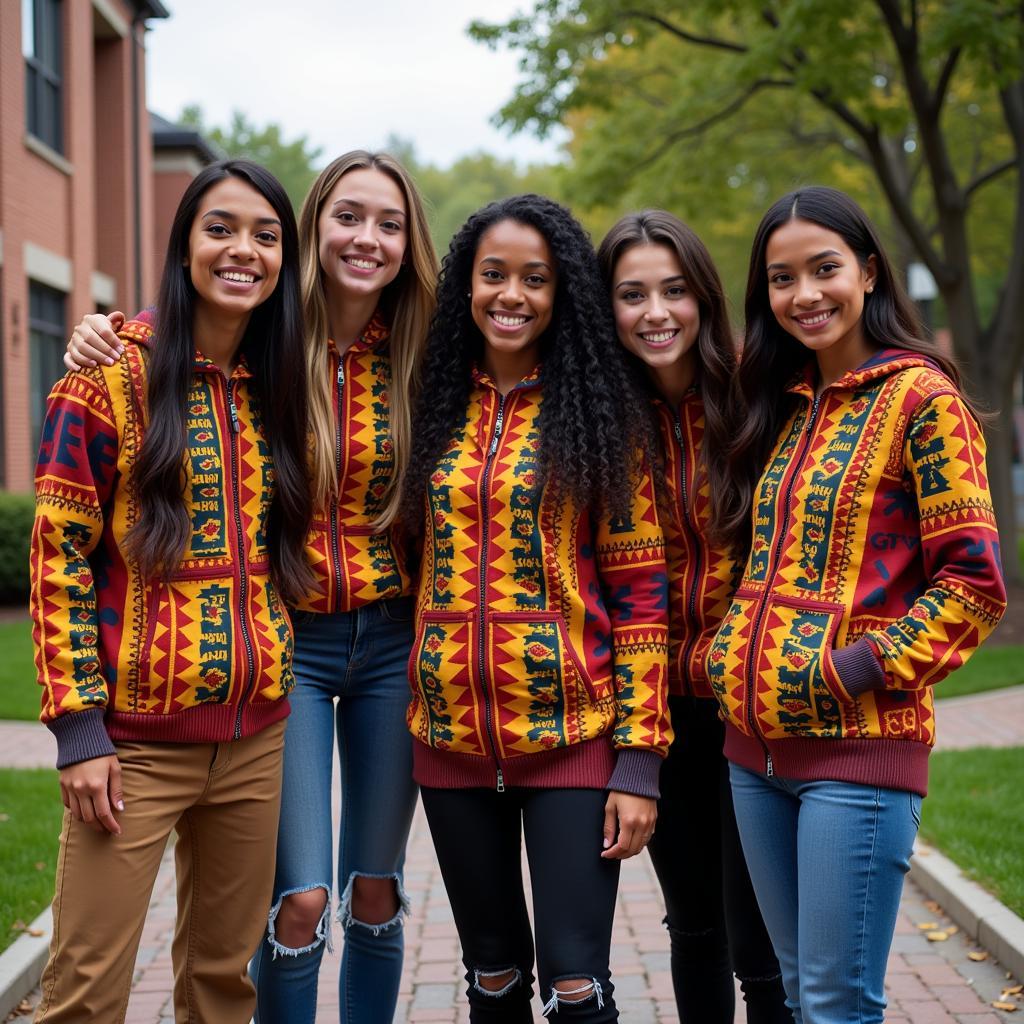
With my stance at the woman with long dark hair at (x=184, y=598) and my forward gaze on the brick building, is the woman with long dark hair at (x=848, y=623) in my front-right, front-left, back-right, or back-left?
back-right

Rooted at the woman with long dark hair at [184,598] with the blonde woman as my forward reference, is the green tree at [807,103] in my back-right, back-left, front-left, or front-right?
front-left

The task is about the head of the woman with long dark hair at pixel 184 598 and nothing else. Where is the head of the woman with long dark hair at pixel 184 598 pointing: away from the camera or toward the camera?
toward the camera

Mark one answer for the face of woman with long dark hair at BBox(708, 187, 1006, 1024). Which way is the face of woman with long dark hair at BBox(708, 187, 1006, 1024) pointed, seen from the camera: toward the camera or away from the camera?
toward the camera

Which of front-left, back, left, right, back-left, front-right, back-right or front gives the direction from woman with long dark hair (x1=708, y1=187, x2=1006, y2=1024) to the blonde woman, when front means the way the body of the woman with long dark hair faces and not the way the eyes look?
front-right

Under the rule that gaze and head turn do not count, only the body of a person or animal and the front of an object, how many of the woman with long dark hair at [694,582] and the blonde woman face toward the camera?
2

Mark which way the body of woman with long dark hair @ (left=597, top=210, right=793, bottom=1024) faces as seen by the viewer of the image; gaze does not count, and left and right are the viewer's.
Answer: facing the viewer

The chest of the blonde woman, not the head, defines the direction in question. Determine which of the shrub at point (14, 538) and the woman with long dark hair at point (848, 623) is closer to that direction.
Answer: the woman with long dark hair

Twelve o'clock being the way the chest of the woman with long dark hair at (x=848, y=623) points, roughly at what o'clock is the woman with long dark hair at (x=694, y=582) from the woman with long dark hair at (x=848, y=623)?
the woman with long dark hair at (x=694, y=582) is roughly at 3 o'clock from the woman with long dark hair at (x=848, y=623).

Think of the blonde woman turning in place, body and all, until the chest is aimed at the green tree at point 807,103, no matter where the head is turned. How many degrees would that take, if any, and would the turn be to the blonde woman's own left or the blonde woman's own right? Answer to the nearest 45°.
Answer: approximately 135° to the blonde woman's own left

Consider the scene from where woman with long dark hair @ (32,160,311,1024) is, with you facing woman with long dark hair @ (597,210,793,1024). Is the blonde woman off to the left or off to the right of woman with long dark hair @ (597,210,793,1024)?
left

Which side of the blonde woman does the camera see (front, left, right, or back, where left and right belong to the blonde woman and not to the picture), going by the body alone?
front

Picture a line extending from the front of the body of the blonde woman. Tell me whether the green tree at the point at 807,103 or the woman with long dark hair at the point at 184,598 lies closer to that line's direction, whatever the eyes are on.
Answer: the woman with long dark hair

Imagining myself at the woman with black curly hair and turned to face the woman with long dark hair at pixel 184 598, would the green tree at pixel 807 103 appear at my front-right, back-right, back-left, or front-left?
back-right

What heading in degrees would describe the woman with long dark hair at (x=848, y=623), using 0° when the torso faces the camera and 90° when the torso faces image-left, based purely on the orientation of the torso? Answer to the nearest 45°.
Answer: approximately 45°

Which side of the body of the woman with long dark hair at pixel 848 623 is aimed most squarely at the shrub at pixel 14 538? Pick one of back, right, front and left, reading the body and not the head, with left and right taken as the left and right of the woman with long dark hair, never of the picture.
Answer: right

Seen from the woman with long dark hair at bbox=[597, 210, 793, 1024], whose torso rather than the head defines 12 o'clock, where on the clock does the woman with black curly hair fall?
The woman with black curly hair is roughly at 2 o'clock from the woman with long dark hair.
